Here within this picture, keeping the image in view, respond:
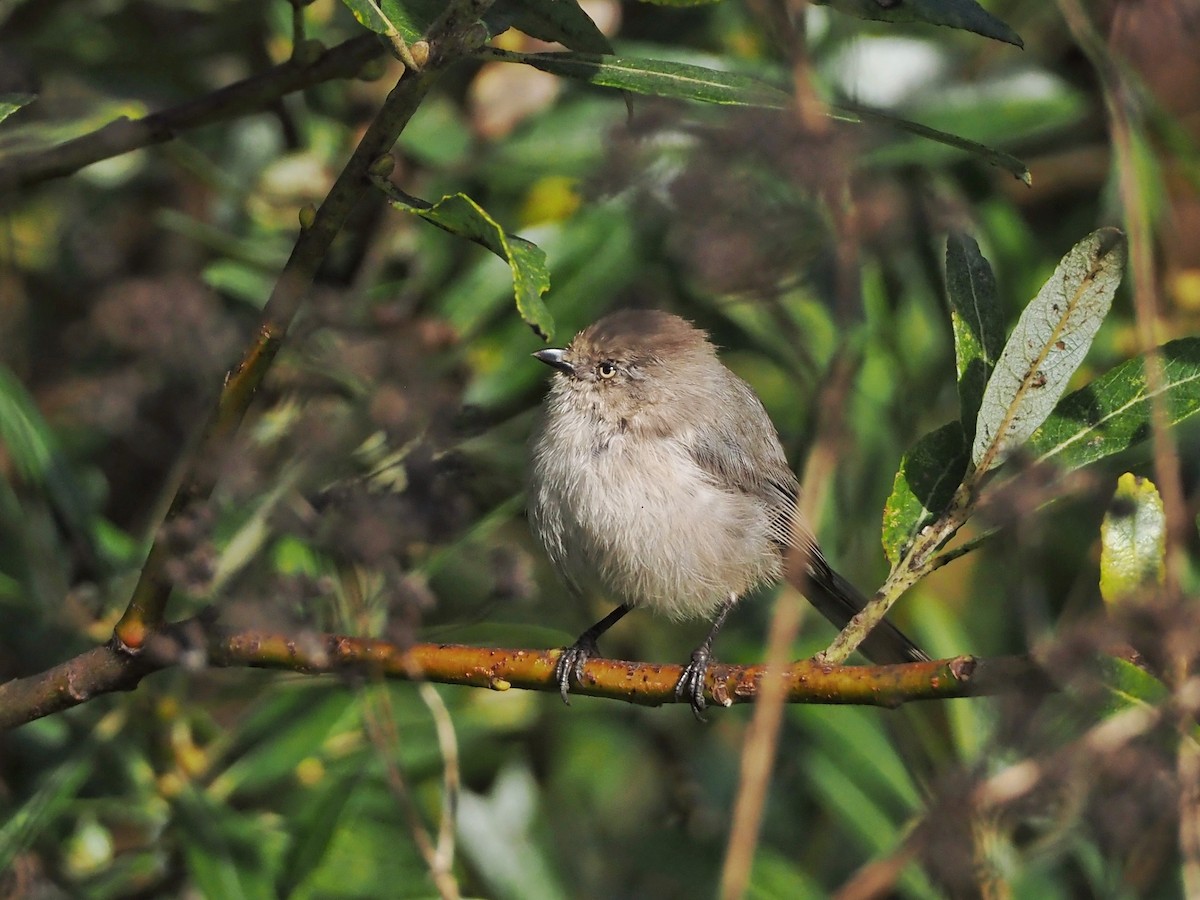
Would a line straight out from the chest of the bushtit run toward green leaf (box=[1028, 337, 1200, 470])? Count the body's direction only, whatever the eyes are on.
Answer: no

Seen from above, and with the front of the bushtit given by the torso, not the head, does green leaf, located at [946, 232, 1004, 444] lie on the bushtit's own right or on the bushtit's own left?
on the bushtit's own left

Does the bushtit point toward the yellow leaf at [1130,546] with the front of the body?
no

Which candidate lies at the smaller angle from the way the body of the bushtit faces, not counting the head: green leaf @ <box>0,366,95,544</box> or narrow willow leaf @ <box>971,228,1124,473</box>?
the green leaf

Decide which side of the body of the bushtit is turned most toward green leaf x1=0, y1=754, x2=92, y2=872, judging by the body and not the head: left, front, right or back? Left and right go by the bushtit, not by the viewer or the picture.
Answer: front
